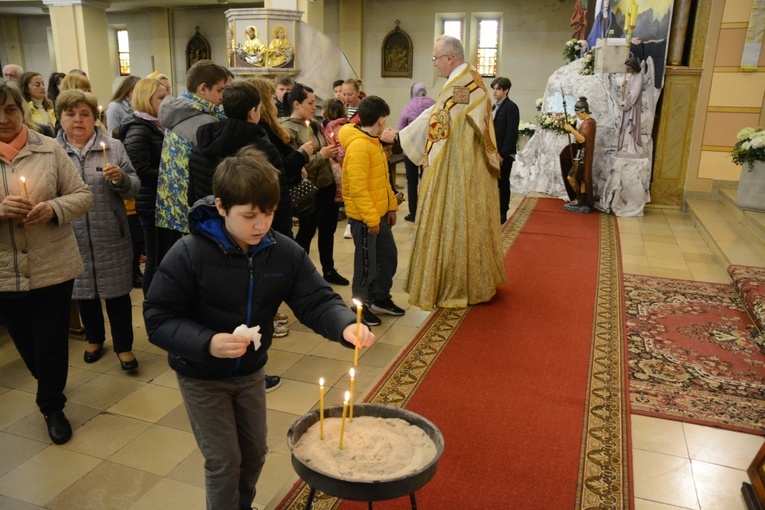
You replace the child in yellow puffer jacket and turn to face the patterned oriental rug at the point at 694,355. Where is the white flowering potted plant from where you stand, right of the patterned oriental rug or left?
left

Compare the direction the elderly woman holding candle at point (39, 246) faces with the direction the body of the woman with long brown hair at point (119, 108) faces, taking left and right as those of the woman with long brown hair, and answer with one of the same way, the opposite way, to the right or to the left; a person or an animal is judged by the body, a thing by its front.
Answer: to the right

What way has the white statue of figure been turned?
to the viewer's left

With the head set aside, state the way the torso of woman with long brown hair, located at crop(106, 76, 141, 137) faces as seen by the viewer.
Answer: to the viewer's right

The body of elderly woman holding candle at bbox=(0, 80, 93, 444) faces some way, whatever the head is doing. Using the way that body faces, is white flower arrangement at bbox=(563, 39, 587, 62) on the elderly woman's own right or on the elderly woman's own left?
on the elderly woman's own left

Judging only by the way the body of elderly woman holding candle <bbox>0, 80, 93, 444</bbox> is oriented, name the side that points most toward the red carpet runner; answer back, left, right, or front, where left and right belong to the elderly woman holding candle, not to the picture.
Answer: left

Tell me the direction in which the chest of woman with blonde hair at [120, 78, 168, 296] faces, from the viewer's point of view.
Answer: to the viewer's right

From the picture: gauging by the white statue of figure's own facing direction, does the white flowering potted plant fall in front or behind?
behind

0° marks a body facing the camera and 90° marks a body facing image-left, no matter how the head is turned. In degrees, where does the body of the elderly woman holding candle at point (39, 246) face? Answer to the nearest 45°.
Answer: approximately 0°
